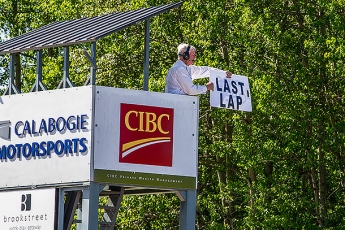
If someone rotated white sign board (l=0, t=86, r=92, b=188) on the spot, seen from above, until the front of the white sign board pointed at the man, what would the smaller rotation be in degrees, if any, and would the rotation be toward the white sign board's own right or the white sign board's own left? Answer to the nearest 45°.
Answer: approximately 135° to the white sign board's own left

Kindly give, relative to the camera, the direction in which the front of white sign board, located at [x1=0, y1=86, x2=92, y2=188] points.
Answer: facing the viewer and to the left of the viewer

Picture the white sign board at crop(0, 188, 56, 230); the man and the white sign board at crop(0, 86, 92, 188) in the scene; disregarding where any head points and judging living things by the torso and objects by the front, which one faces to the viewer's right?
the man

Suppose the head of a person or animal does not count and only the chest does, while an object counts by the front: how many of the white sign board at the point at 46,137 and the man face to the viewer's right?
1

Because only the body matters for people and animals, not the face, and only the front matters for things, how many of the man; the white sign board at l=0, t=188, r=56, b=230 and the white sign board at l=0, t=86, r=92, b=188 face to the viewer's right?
1

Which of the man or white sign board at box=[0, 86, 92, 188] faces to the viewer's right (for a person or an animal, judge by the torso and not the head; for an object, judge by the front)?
the man

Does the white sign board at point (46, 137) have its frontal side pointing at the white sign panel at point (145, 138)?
no

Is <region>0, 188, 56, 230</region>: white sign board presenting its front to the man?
no

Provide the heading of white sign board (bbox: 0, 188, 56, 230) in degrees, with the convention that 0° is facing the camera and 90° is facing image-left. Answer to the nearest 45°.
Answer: approximately 45°

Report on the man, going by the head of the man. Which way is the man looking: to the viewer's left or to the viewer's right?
to the viewer's right

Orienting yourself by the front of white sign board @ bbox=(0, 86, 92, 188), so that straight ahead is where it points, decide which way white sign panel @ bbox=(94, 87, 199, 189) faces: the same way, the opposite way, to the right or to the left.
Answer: to the left

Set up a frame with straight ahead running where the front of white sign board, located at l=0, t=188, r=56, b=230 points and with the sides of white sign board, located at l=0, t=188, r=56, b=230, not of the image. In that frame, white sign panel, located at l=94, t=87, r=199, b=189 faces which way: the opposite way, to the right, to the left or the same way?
to the left

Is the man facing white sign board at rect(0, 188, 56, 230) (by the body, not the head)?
no

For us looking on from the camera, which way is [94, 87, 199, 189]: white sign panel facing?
facing the viewer and to the right of the viewer

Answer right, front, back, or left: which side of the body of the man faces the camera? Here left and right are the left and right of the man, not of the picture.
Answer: right
